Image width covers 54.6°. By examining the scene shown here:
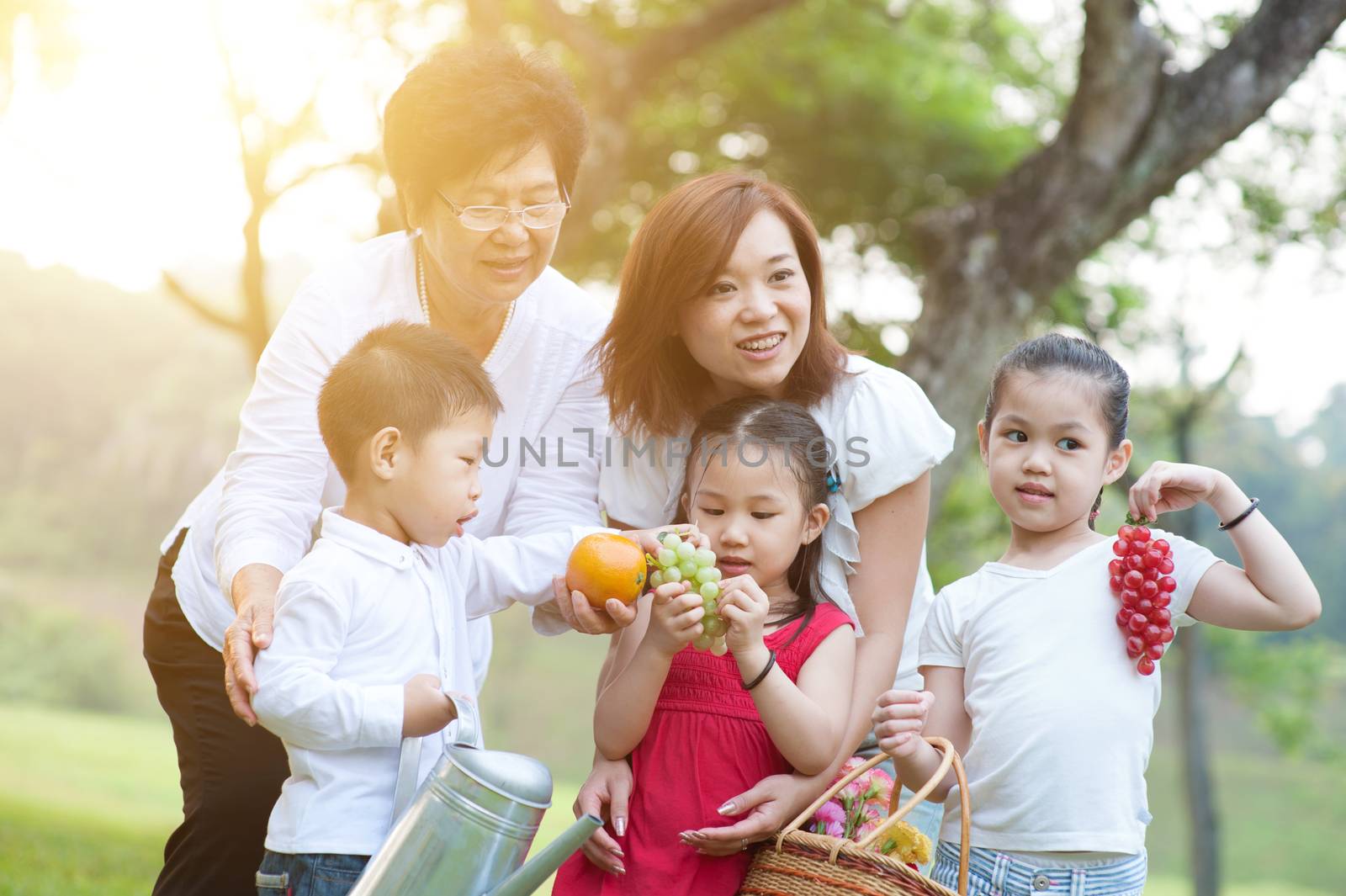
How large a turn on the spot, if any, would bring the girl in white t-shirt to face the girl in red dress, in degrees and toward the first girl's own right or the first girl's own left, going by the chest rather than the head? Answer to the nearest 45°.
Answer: approximately 90° to the first girl's own right

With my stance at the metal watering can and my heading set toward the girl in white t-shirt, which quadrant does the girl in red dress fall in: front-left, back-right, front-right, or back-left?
front-left

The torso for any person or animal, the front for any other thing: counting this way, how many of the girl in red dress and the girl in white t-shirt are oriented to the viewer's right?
0

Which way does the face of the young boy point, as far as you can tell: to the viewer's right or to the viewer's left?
to the viewer's right

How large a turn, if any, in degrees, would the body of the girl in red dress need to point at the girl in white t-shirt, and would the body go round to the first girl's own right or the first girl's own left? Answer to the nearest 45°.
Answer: approximately 135° to the first girl's own left

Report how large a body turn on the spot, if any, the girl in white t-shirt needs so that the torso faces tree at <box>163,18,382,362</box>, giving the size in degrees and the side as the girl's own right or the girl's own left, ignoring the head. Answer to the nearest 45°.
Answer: approximately 135° to the girl's own right

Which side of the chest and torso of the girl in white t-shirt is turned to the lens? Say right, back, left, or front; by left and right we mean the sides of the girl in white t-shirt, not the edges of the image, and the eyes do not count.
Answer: front

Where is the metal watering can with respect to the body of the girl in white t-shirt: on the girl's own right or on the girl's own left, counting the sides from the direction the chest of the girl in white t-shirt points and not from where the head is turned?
on the girl's own right

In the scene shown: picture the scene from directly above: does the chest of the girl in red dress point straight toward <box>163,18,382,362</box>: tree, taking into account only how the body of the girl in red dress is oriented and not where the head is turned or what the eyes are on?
no

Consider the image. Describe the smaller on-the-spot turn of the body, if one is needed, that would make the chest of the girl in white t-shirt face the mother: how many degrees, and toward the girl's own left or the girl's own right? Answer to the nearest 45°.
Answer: approximately 90° to the girl's own right

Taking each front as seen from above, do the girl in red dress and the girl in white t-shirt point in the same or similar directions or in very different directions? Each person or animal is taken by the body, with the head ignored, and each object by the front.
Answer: same or similar directions
